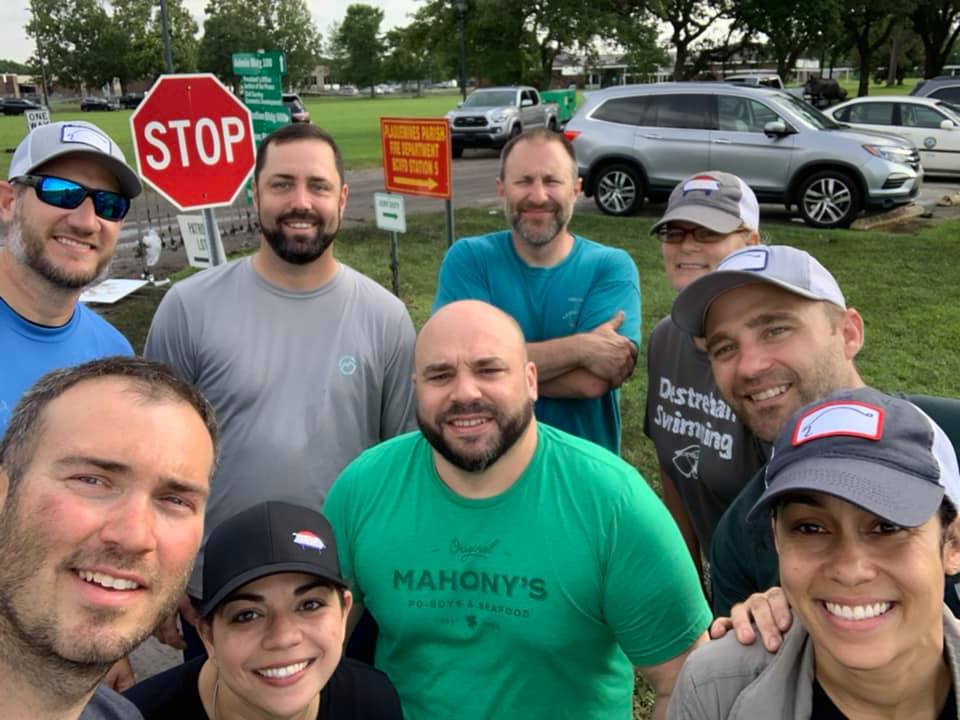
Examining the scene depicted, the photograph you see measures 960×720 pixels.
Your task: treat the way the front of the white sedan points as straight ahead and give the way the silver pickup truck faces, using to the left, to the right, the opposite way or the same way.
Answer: to the right

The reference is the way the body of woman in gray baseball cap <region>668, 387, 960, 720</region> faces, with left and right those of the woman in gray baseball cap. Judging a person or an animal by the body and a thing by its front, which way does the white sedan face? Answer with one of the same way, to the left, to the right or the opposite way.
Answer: to the left

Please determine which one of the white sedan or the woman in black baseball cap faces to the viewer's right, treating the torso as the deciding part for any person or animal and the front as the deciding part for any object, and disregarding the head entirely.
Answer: the white sedan

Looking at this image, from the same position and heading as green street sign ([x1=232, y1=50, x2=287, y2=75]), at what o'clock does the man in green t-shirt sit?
The man in green t-shirt is roughly at 12 o'clock from the green street sign.

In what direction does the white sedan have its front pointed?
to the viewer's right

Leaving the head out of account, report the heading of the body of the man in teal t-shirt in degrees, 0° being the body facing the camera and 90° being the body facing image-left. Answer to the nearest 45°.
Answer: approximately 0°

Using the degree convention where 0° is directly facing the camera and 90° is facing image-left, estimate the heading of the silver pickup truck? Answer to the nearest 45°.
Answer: approximately 45°

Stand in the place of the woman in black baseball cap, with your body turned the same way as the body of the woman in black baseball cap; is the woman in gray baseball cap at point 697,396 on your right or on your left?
on your left

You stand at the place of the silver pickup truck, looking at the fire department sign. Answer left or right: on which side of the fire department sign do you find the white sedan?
left
